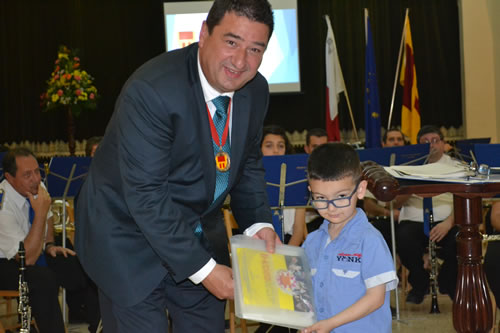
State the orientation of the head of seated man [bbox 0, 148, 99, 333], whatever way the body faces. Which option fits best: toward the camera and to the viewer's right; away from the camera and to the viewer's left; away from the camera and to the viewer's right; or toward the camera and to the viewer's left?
toward the camera and to the viewer's right

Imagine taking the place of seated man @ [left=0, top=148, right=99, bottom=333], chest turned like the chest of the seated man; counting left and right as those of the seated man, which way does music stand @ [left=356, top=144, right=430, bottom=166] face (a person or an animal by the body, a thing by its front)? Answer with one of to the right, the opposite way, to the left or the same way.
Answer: to the left

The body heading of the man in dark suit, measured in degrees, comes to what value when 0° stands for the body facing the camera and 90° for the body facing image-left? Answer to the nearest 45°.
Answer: approximately 315°

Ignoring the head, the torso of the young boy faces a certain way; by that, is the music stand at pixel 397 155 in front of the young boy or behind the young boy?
behind

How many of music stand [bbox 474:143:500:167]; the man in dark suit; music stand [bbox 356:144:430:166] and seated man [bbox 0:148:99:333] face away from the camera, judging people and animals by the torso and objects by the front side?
2

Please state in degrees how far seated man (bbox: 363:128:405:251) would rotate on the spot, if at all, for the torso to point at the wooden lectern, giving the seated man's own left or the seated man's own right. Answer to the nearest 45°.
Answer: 0° — they already face it

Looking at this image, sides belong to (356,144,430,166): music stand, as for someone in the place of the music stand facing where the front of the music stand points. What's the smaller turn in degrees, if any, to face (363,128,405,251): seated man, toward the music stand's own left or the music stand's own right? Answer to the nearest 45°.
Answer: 0° — it already faces them

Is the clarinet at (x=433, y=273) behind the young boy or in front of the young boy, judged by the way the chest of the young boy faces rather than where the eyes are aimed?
behind

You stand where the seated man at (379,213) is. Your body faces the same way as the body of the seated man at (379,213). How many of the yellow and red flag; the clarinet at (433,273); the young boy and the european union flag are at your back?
2

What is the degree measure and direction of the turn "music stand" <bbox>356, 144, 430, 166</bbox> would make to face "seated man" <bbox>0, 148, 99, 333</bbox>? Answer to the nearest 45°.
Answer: approximately 135° to its left

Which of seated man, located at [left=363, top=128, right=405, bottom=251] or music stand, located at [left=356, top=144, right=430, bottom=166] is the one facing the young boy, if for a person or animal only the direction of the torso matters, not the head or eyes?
the seated man

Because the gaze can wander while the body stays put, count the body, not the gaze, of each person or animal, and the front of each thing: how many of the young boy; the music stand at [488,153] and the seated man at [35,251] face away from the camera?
1

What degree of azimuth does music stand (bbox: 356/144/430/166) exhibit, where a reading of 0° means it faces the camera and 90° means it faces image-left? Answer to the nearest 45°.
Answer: approximately 180°

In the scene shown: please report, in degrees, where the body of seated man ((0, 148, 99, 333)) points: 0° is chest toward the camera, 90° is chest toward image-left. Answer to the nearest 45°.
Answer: approximately 315°

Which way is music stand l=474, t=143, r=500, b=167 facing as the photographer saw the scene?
facing away from the viewer

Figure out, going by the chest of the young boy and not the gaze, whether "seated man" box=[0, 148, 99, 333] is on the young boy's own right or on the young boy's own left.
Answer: on the young boy's own right

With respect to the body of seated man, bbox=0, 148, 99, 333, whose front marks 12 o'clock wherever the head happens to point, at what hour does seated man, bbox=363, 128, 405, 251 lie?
seated man, bbox=363, 128, 405, 251 is roughly at 10 o'clock from seated man, bbox=0, 148, 99, 333.

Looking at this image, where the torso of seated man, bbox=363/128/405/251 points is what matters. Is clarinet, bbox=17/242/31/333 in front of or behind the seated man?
in front

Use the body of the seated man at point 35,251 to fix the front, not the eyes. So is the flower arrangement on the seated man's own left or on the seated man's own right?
on the seated man's own left
